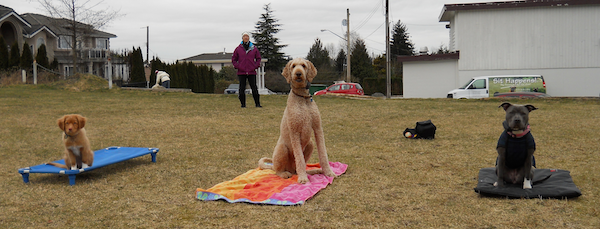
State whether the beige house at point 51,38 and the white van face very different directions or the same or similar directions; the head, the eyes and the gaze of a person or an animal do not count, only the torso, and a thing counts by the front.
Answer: very different directions

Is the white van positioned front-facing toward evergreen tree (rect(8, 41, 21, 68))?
yes

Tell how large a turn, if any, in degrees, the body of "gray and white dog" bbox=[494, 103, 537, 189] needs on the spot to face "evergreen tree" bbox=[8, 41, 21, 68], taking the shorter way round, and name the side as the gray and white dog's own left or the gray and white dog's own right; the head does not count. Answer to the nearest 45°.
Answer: approximately 135° to the gray and white dog's own right

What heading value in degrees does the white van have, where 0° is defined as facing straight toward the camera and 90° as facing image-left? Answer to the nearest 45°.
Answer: approximately 90°

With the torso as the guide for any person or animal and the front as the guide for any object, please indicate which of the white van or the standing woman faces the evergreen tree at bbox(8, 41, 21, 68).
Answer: the white van

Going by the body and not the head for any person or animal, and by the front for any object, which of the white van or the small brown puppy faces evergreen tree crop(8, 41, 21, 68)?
the white van

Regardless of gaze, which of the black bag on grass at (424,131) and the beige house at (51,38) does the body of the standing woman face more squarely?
the black bag on grass

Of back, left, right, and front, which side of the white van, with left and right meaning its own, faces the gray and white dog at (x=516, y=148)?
left

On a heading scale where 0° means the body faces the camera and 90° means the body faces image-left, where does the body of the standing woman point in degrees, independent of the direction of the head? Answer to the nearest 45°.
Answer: approximately 0°

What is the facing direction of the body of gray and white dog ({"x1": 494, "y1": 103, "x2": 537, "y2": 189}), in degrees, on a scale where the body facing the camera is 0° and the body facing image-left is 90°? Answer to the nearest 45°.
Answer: approximately 0°
